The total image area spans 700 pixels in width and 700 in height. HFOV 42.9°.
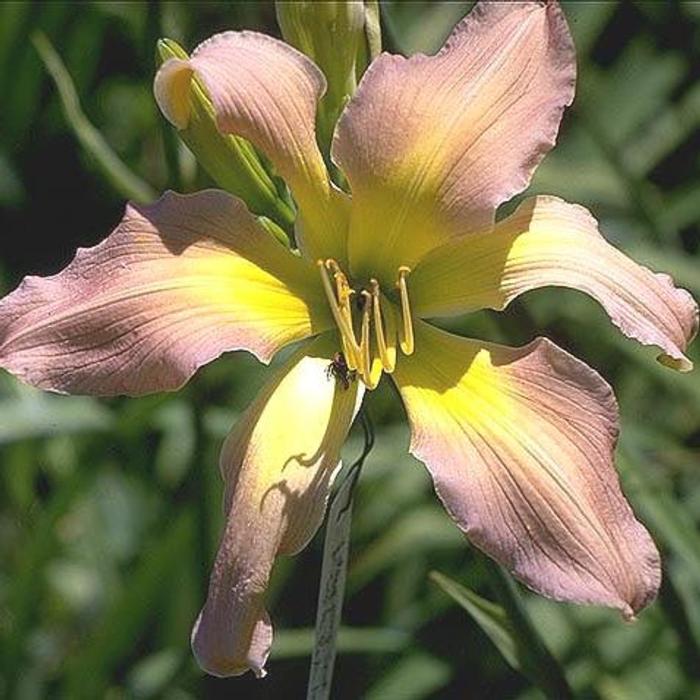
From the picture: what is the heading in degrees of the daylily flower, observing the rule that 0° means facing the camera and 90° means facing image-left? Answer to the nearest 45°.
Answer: approximately 0°
